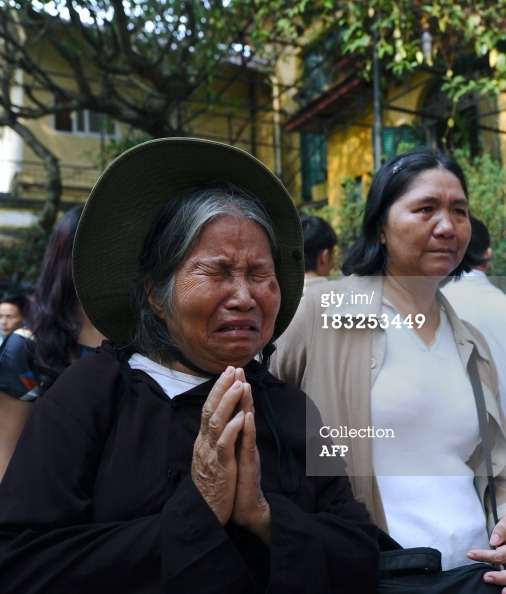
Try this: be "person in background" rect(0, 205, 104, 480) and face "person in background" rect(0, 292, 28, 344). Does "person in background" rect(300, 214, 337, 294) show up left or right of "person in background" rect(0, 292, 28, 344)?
right

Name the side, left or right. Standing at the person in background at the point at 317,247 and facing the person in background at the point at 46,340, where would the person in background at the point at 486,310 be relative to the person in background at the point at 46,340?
left

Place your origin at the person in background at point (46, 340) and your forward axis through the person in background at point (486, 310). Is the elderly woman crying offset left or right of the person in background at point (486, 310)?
right

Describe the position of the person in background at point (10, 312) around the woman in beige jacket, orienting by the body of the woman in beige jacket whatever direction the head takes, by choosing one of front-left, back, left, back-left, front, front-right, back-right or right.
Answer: back

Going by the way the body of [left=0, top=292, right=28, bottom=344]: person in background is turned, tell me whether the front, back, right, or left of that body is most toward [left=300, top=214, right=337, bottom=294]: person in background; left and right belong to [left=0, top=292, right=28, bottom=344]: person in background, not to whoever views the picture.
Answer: left

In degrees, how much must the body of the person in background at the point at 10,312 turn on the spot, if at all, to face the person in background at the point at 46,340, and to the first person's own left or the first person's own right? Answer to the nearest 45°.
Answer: approximately 45° to the first person's own left

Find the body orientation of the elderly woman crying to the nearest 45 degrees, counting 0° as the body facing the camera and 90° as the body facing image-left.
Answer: approximately 315°

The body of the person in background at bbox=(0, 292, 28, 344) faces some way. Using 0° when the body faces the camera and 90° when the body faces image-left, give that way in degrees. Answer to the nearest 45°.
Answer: approximately 45°
